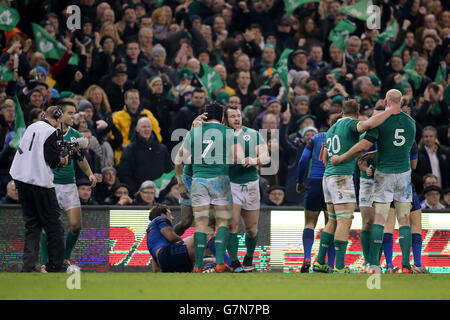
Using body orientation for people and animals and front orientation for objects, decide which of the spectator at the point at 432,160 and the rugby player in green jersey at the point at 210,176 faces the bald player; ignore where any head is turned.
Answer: the spectator

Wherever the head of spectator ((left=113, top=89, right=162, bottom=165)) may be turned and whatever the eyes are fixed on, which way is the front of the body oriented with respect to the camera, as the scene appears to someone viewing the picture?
toward the camera

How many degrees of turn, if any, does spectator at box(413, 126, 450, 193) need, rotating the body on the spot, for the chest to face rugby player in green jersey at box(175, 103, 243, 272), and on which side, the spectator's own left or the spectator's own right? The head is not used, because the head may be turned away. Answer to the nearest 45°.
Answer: approximately 45° to the spectator's own right

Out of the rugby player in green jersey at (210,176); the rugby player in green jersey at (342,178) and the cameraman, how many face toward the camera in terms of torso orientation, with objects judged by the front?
0

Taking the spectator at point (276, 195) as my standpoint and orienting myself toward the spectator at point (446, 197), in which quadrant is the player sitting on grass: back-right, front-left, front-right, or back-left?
back-right

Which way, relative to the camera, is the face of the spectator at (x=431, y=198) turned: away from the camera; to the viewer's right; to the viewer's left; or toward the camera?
toward the camera

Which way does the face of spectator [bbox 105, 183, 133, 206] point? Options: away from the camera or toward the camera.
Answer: toward the camera

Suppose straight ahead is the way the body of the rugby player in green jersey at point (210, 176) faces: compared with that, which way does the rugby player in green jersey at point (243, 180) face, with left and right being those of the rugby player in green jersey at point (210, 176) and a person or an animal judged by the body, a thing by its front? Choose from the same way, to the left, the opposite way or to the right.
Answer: the opposite way

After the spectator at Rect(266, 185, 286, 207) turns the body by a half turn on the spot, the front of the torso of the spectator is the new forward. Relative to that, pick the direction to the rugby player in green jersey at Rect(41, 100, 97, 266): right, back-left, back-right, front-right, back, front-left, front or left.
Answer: back-left

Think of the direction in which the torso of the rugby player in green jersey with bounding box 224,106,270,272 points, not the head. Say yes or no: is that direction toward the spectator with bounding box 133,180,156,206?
no

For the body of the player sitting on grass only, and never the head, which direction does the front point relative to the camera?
to the viewer's right

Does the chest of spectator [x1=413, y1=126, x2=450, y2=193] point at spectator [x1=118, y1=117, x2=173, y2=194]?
no

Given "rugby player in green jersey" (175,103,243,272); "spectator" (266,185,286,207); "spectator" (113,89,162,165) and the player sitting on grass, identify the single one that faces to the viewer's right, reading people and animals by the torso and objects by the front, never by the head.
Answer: the player sitting on grass

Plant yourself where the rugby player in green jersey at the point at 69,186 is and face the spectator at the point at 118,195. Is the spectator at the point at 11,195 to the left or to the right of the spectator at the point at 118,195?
left

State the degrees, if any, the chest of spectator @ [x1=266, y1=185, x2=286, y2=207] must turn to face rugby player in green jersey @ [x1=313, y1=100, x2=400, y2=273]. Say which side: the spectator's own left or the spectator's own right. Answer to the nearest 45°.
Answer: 0° — they already face them

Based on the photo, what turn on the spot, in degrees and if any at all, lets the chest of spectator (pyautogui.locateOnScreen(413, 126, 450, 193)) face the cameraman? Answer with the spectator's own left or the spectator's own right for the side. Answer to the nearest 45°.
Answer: approximately 45° to the spectator's own right
